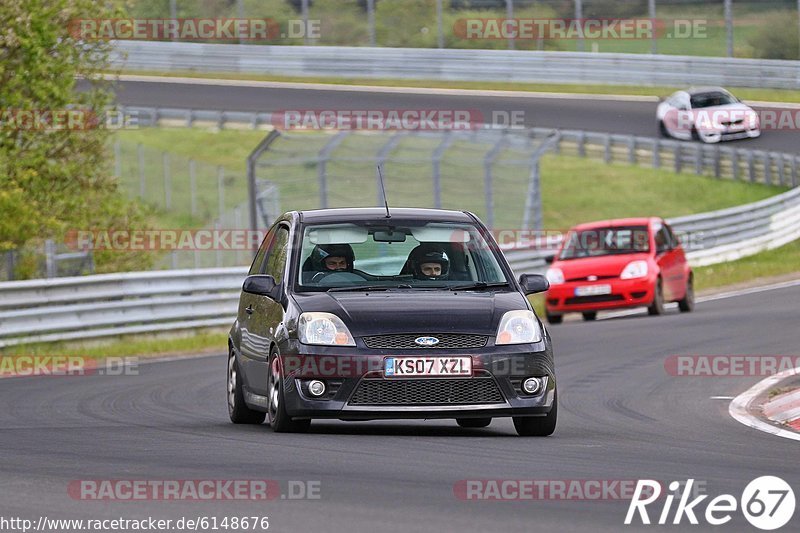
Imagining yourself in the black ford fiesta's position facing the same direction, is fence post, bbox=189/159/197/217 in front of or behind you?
behind

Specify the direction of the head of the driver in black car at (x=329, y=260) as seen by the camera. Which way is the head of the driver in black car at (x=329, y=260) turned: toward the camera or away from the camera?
toward the camera

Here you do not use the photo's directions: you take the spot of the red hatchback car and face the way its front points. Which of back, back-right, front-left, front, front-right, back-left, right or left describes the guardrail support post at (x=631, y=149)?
back

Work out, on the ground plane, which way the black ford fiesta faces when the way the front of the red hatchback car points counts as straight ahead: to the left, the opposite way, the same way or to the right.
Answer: the same way

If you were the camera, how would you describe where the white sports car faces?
facing the viewer and to the right of the viewer

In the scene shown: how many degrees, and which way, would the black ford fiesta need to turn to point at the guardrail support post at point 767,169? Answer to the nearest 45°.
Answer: approximately 180°

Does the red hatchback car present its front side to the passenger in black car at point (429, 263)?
yes

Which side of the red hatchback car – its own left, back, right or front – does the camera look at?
front

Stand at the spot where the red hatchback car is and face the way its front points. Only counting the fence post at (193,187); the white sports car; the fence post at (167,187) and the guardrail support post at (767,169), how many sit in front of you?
0

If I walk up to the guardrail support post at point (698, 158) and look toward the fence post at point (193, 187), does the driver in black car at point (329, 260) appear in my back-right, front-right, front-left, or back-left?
front-left

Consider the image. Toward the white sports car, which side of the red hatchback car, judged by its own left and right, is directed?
back

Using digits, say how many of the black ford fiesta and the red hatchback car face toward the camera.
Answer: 2

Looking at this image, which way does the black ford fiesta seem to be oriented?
toward the camera

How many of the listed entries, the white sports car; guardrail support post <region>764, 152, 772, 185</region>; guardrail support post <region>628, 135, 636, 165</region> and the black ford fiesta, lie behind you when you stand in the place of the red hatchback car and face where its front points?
3

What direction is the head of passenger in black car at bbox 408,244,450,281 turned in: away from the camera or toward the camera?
toward the camera

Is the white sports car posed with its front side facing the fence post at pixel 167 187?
no
